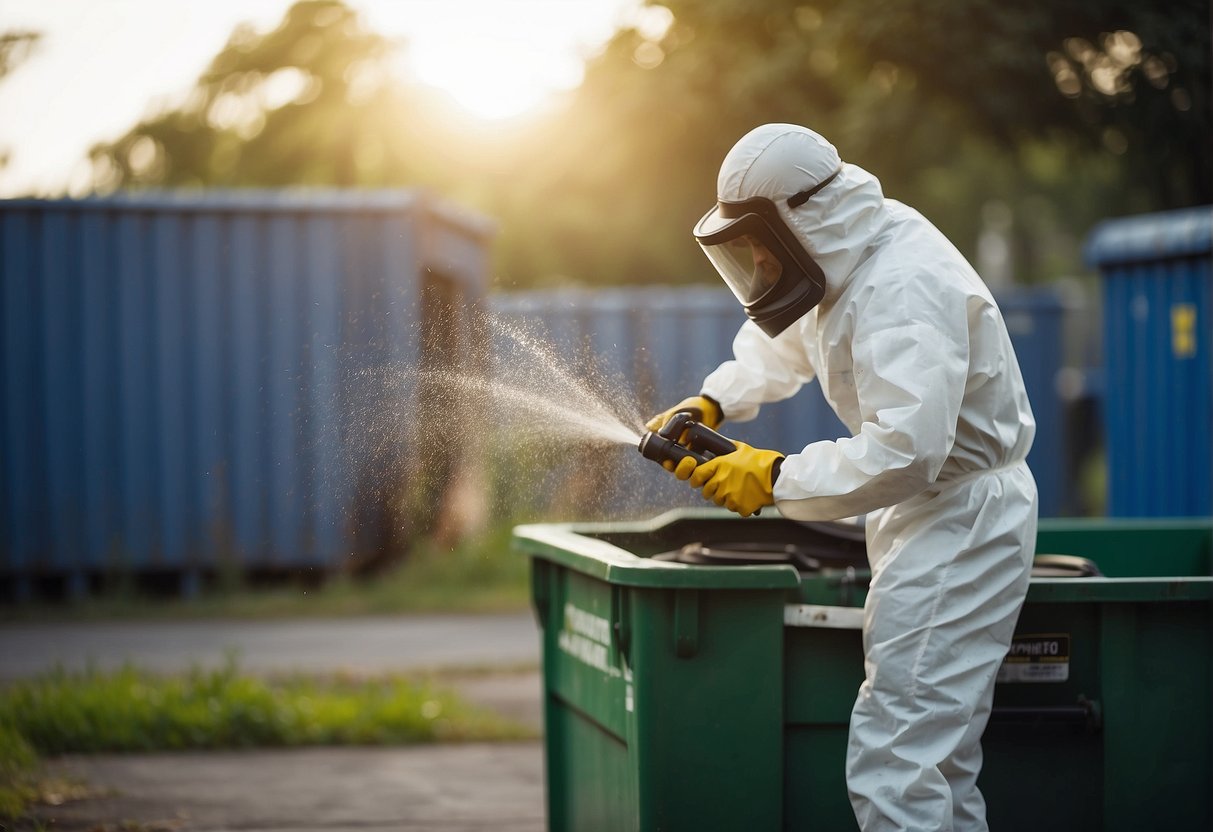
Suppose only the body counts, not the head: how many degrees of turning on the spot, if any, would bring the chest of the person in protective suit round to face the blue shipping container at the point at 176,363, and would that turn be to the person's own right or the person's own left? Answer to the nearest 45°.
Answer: approximately 45° to the person's own right

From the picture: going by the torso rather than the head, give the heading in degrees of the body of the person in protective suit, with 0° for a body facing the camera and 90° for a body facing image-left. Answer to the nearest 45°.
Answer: approximately 90°

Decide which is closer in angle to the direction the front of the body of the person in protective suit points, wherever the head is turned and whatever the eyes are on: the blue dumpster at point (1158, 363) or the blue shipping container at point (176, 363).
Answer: the blue shipping container
